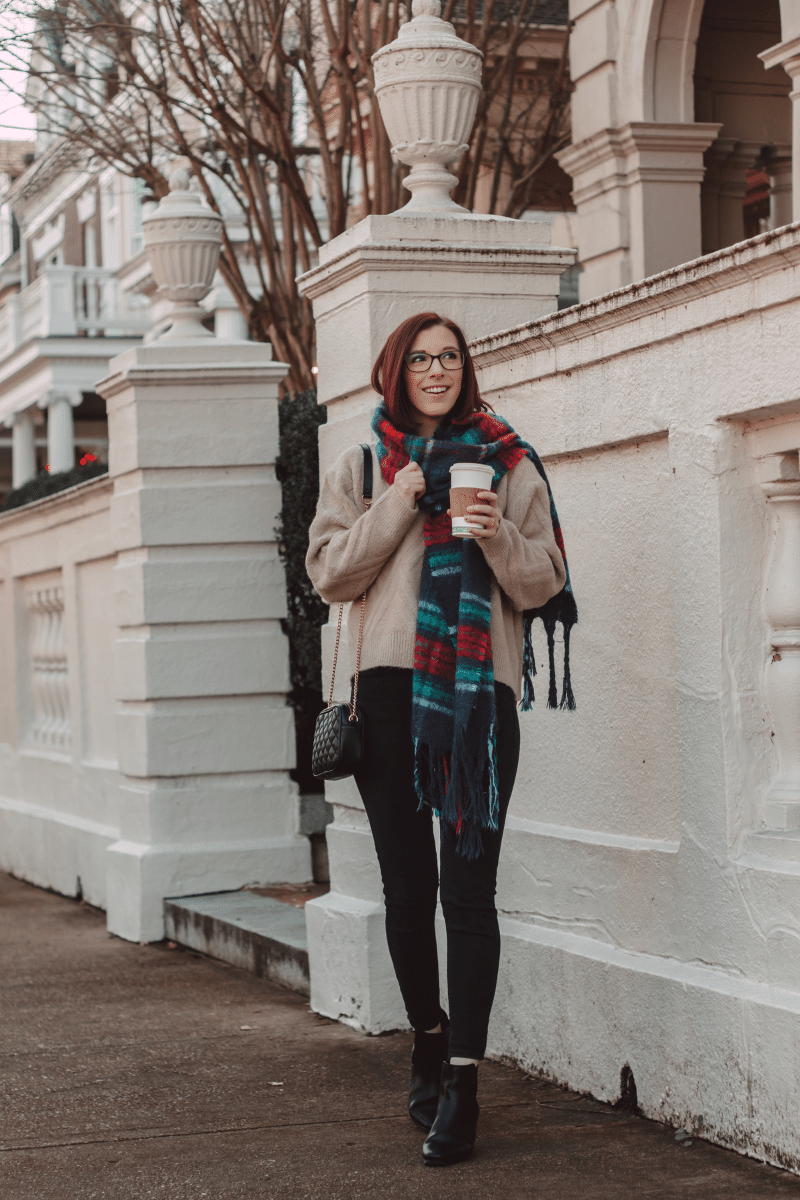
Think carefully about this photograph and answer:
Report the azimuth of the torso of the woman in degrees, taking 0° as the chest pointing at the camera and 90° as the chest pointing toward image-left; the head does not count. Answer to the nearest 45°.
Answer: approximately 0°

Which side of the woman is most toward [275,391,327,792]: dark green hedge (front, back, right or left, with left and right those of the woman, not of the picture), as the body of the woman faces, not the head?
back

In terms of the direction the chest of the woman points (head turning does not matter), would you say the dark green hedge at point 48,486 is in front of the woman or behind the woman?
behind

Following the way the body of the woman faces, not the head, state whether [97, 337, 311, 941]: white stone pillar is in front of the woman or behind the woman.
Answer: behind

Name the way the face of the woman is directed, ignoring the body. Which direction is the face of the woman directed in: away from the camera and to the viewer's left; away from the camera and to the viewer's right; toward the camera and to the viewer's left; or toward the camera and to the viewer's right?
toward the camera and to the viewer's right
